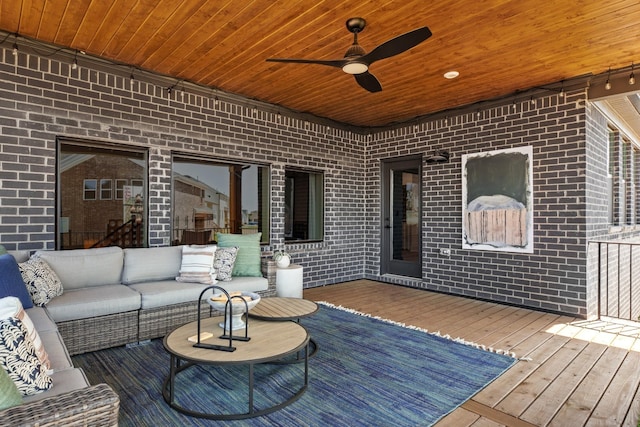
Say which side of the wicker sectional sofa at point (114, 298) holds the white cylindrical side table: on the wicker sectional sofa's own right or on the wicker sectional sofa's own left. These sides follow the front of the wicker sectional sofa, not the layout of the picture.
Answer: on the wicker sectional sofa's own left

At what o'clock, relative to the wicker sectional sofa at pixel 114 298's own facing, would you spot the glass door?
The glass door is roughly at 10 o'clock from the wicker sectional sofa.

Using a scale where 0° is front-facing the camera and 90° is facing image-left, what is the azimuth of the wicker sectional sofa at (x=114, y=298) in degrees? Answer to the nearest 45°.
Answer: approximately 315°

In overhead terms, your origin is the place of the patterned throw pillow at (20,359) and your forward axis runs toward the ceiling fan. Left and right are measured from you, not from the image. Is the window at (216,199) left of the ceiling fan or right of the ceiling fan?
left

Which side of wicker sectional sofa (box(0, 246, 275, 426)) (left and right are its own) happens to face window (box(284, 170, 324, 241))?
left
